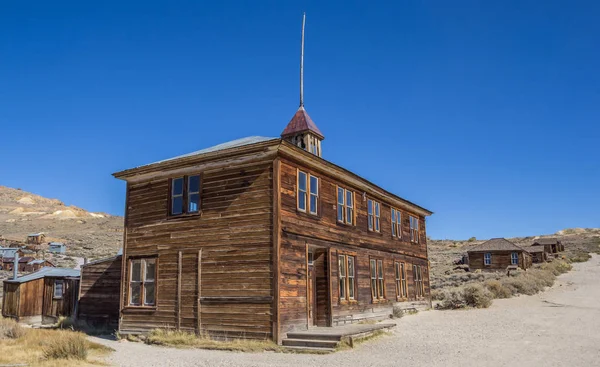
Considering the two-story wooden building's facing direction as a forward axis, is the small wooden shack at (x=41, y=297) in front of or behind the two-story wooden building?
behind

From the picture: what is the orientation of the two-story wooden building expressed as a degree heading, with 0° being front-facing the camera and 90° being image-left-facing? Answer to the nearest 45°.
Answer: approximately 315°

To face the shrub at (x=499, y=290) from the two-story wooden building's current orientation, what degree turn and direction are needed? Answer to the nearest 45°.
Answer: approximately 90° to its left

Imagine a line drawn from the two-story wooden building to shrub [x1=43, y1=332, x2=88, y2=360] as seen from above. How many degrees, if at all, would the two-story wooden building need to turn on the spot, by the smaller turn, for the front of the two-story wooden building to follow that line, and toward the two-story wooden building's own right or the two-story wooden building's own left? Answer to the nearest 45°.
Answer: approximately 90° to the two-story wooden building's own right

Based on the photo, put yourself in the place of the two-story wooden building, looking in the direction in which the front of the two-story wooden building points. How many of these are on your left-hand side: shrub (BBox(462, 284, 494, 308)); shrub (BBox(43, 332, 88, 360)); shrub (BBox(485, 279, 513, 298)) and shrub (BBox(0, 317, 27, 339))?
2

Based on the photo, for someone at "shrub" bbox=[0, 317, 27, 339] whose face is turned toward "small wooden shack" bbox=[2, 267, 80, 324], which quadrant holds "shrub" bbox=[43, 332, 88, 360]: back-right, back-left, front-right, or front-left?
back-right

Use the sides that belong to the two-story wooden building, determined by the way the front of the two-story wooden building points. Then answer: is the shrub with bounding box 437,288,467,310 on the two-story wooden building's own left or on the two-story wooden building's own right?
on the two-story wooden building's own left

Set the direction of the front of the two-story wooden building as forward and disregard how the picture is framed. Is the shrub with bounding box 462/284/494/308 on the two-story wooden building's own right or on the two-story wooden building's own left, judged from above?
on the two-story wooden building's own left

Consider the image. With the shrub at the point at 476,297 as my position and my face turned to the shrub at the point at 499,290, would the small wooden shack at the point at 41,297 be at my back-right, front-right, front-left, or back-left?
back-left

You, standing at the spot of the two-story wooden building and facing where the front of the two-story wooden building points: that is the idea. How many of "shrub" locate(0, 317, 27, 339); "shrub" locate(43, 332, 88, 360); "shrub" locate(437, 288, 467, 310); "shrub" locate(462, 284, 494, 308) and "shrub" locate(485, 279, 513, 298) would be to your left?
3
